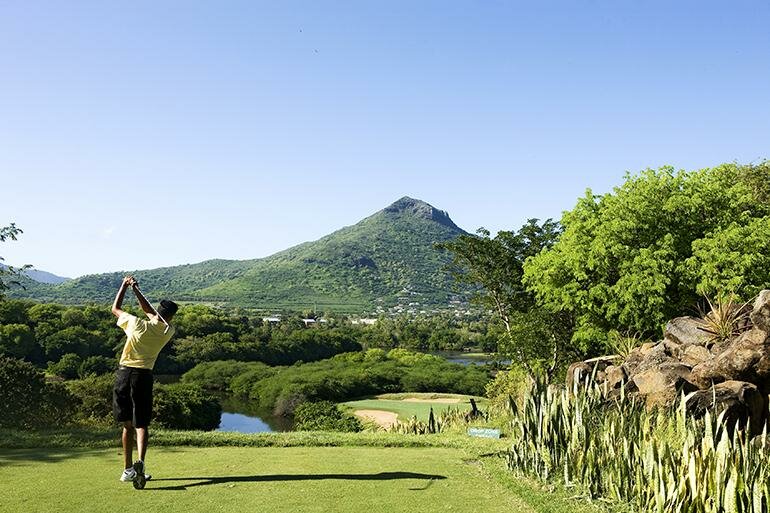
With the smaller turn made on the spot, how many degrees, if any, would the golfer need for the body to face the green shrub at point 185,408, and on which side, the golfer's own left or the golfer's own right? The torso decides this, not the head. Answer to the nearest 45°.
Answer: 0° — they already face it

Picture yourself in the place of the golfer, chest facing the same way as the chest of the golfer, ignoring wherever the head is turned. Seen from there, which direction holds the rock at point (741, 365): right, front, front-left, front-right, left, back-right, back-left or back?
right

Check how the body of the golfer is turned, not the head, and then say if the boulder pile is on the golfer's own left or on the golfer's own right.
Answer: on the golfer's own right

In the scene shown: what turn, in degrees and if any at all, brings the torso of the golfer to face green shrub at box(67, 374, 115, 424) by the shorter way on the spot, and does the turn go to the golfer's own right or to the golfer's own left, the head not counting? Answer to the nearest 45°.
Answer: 0° — they already face it

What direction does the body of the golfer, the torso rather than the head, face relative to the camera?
away from the camera

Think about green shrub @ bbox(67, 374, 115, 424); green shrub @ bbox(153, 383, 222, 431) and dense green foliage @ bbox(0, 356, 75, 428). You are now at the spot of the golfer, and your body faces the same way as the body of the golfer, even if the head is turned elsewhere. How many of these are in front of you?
3

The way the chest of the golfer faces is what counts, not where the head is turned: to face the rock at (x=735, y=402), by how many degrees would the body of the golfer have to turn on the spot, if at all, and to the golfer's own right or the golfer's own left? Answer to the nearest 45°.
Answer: approximately 90° to the golfer's own right
